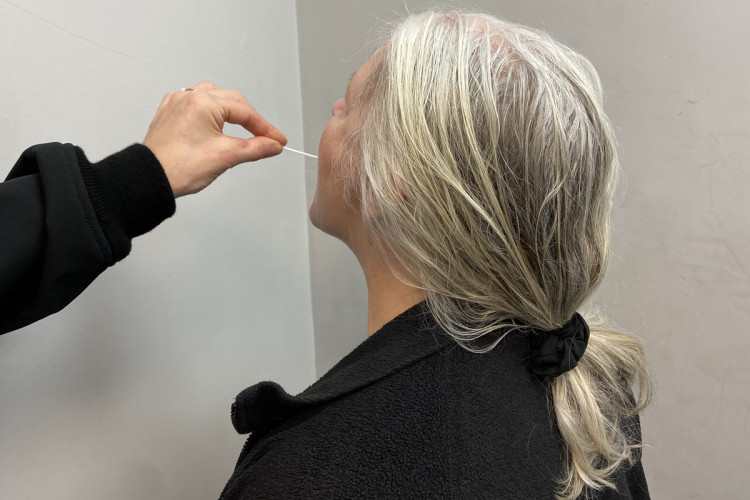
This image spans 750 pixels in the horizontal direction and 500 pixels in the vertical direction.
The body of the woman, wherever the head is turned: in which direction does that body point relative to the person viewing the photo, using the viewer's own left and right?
facing away from the viewer and to the left of the viewer

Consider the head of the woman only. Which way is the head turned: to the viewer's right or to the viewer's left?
to the viewer's left
